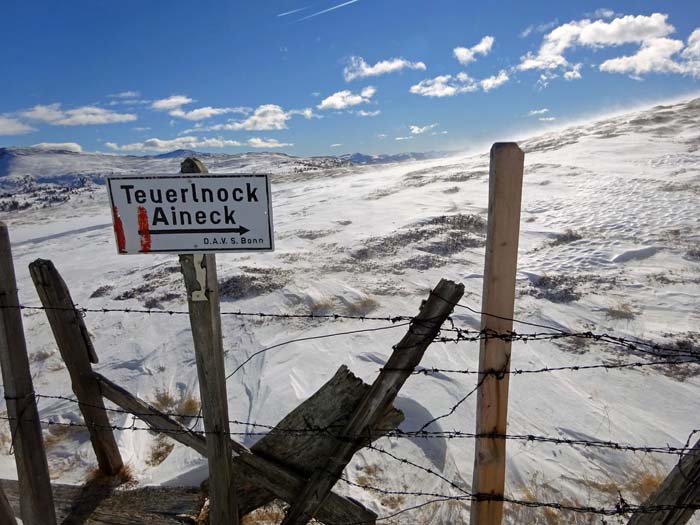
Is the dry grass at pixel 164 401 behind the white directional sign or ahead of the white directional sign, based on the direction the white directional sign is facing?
behind

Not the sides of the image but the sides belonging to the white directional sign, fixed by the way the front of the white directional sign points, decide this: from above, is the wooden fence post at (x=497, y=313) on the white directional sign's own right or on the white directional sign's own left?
on the white directional sign's own left

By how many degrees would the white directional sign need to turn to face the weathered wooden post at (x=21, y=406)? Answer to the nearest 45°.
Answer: approximately 135° to its right

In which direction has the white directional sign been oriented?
toward the camera

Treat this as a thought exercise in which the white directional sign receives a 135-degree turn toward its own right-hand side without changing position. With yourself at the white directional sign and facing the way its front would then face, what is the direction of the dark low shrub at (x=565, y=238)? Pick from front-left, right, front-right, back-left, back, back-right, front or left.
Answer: right
